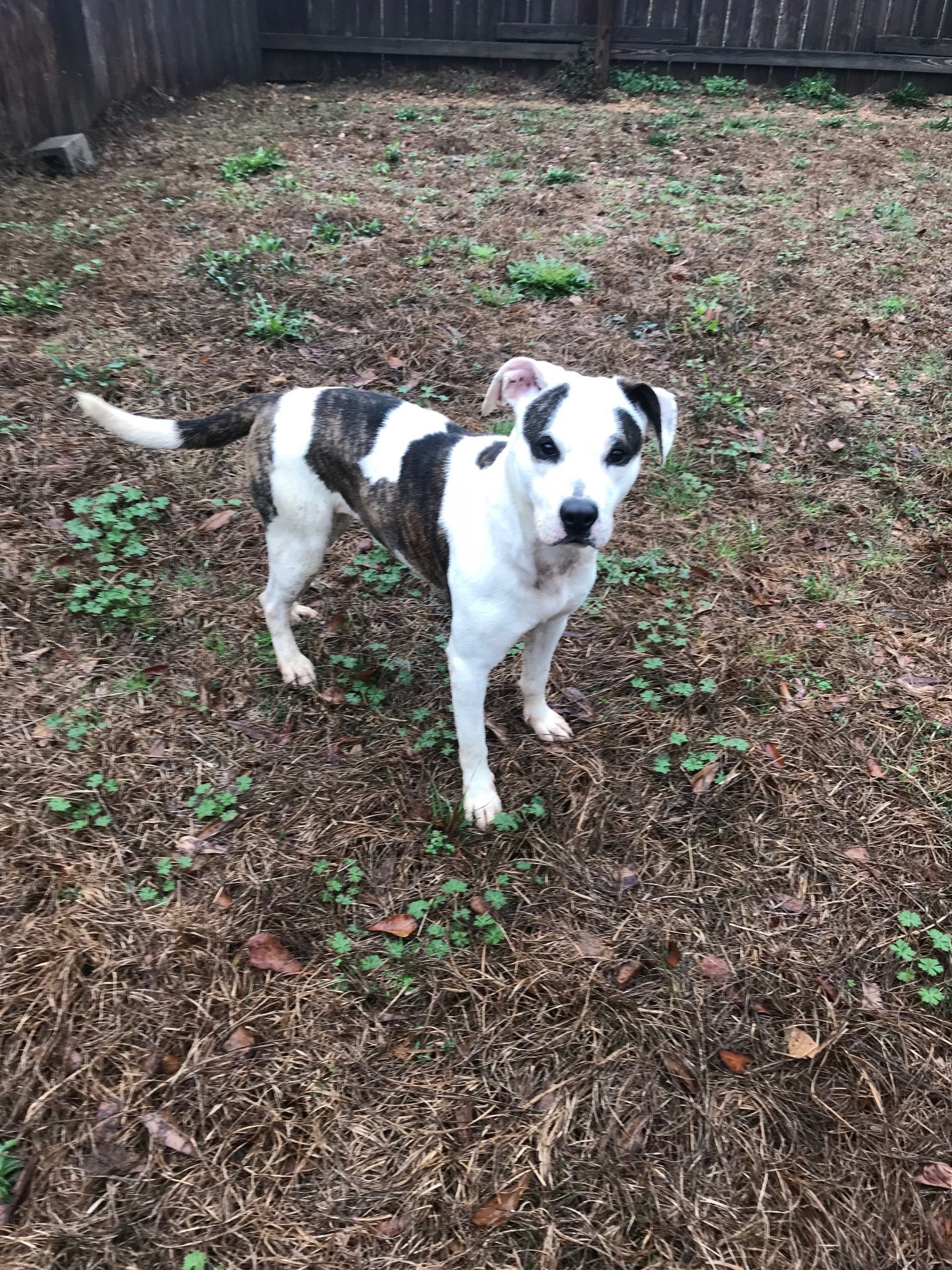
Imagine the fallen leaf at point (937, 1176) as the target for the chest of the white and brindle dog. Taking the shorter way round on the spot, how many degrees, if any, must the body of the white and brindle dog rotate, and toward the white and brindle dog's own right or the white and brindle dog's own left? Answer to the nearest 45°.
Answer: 0° — it already faces it

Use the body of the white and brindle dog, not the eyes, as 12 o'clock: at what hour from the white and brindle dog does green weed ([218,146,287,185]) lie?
The green weed is roughly at 7 o'clock from the white and brindle dog.

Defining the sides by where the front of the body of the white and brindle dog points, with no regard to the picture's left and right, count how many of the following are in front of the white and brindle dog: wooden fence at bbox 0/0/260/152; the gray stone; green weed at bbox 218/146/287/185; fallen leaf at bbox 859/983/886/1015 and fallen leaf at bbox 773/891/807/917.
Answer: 2

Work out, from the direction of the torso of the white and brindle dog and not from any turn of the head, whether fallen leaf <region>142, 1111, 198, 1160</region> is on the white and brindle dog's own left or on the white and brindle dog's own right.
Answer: on the white and brindle dog's own right

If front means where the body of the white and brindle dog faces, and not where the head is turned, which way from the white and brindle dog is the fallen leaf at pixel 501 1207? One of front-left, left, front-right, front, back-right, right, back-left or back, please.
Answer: front-right

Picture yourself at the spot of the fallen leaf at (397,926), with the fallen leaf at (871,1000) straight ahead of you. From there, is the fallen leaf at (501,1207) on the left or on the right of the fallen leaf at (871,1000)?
right

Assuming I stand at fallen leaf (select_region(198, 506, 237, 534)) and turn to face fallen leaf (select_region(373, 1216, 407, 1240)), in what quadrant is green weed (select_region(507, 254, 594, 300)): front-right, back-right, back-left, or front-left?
back-left

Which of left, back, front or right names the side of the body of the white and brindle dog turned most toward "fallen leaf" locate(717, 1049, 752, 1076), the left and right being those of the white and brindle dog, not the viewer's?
front

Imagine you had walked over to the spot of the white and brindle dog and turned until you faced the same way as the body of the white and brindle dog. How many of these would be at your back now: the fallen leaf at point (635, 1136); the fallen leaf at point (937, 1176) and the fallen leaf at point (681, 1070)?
0

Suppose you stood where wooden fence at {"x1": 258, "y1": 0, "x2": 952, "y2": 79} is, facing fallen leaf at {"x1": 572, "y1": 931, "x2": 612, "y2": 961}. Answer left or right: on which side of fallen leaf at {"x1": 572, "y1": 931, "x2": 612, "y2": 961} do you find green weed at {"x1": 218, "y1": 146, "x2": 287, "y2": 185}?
right

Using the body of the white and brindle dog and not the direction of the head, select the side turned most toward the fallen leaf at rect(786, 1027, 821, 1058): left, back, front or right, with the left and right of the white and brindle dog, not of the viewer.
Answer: front

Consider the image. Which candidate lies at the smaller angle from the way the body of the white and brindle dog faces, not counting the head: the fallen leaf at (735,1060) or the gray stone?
the fallen leaf

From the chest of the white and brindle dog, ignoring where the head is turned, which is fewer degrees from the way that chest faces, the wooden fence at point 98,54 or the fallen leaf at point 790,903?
the fallen leaf

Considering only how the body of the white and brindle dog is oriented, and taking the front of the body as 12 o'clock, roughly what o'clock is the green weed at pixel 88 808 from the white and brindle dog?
The green weed is roughly at 4 o'clock from the white and brindle dog.

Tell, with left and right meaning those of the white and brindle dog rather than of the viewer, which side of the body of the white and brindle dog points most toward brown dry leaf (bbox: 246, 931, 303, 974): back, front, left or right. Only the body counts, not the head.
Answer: right
